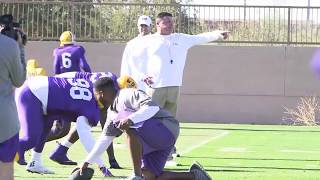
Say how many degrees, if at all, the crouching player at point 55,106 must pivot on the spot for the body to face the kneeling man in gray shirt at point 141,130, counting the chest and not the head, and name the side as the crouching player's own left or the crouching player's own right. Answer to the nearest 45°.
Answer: approximately 45° to the crouching player's own right

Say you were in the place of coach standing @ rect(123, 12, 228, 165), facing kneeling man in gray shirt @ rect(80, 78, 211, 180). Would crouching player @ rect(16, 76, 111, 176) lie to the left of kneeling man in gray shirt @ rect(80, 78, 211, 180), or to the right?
right

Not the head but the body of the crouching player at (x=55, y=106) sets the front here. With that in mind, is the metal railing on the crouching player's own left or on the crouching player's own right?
on the crouching player's own left

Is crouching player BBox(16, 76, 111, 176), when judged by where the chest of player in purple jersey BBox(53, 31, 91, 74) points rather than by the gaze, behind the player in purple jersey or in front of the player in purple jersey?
behind

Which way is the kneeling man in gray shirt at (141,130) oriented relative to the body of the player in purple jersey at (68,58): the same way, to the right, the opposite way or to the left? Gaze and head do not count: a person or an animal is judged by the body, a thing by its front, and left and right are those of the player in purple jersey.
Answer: to the left

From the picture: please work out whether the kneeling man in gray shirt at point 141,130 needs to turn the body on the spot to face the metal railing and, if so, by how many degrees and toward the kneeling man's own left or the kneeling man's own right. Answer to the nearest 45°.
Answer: approximately 90° to the kneeling man's own right

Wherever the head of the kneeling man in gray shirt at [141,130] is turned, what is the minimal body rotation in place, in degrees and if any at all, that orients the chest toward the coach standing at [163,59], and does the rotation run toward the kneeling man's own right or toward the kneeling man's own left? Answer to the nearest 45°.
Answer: approximately 90° to the kneeling man's own right

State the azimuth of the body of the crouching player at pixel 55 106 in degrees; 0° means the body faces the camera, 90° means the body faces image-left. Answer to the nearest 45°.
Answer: approximately 270°

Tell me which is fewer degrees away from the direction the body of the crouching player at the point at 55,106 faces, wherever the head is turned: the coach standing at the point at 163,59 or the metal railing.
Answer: the coach standing

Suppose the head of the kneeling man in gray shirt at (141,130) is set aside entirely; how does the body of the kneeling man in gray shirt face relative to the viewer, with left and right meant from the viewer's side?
facing to the left of the viewer

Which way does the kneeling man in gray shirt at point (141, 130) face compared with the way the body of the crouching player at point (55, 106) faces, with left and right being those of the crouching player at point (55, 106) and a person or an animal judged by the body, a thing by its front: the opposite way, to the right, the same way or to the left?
the opposite way

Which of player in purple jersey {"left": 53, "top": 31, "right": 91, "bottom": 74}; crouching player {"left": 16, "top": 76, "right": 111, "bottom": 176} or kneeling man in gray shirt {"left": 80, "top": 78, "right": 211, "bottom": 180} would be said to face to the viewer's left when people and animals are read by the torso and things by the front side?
kneeling man in gray shirt {"left": 80, "top": 78, "right": 211, "bottom": 180}
